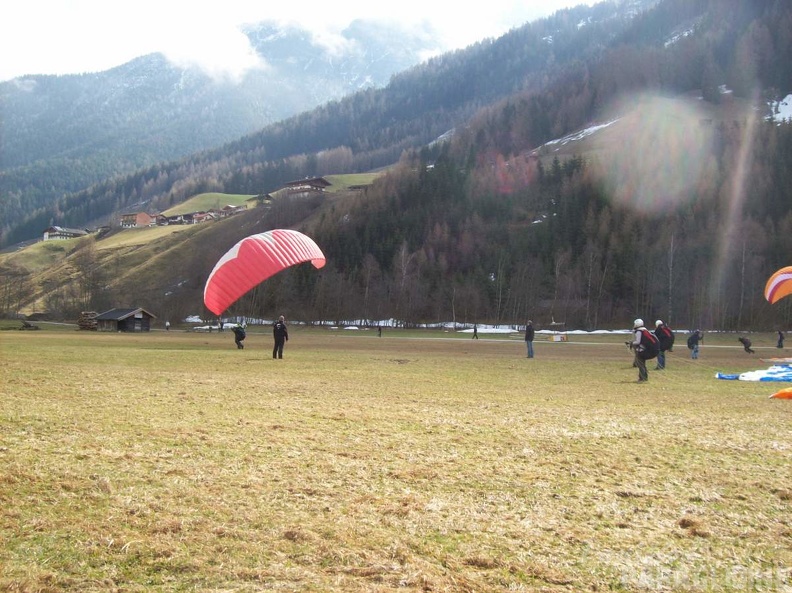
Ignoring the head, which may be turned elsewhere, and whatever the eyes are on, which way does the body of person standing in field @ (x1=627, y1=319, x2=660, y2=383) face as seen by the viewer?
to the viewer's left

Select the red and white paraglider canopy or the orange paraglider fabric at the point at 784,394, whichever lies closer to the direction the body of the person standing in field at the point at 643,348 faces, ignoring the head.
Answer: the red and white paraglider canopy

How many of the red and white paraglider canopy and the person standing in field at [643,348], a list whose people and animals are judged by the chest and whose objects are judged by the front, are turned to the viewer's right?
0

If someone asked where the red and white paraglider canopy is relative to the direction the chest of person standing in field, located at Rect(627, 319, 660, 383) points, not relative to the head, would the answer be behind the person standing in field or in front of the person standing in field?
in front

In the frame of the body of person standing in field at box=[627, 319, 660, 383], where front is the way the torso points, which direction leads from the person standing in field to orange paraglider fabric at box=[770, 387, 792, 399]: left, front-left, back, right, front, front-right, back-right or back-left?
back-left
